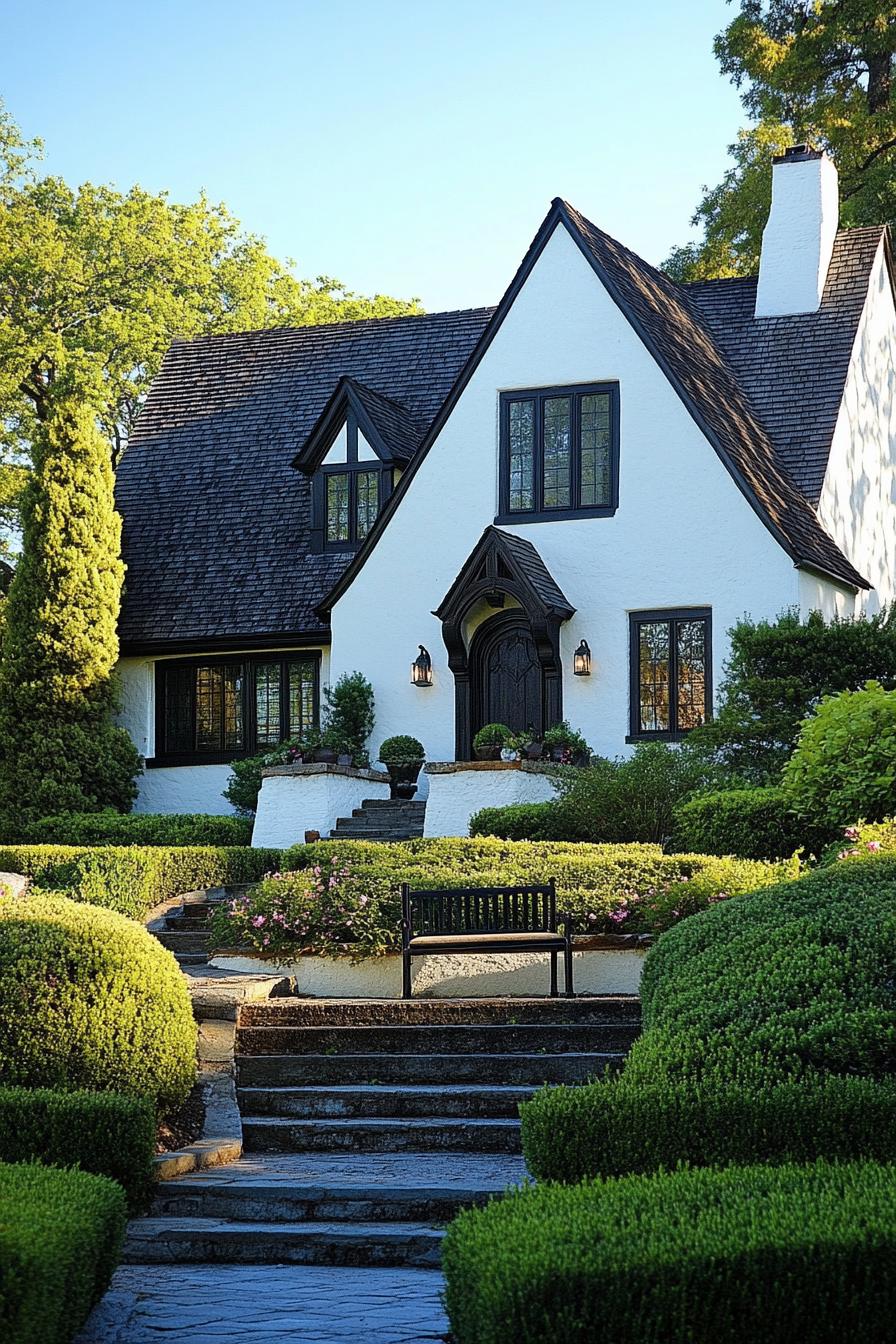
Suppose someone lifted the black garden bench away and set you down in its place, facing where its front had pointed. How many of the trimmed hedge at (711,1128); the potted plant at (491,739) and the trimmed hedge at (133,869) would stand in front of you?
1

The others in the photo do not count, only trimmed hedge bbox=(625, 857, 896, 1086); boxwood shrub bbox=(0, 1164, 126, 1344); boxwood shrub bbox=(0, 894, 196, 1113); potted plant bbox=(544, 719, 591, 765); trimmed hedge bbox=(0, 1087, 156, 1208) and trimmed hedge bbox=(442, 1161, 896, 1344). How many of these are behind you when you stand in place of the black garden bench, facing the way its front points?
1

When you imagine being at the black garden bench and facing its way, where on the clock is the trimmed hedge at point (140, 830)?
The trimmed hedge is roughly at 5 o'clock from the black garden bench.

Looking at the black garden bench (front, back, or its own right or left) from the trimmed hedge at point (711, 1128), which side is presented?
front

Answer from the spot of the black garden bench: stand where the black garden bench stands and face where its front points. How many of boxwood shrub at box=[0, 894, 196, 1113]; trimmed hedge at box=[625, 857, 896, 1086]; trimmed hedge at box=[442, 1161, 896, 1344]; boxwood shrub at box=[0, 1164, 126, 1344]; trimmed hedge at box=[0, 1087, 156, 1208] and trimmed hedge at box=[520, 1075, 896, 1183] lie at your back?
0

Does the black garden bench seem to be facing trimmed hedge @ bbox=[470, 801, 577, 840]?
no

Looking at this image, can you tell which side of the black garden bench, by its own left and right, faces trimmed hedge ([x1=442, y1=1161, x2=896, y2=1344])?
front

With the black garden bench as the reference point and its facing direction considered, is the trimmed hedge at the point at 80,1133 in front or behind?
in front

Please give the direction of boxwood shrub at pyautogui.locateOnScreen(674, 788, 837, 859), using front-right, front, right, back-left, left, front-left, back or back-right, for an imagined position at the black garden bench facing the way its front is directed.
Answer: back-left

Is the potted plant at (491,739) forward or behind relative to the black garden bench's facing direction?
behind

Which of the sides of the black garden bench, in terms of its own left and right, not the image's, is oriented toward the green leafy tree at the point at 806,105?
back

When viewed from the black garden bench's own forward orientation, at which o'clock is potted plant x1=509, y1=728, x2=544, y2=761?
The potted plant is roughly at 6 o'clock from the black garden bench.

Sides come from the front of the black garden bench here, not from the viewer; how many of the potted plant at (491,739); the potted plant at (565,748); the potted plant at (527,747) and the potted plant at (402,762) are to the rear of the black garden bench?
4

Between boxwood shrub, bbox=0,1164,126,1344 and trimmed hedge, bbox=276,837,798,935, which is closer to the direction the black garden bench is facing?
the boxwood shrub

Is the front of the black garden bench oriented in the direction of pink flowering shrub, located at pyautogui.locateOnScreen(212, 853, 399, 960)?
no

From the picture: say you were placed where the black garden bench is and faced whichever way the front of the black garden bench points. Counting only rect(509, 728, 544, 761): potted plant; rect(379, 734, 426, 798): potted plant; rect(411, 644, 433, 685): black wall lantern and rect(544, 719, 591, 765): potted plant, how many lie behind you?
4

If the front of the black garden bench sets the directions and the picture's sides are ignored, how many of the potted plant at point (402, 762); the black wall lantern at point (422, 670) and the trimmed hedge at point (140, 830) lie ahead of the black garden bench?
0

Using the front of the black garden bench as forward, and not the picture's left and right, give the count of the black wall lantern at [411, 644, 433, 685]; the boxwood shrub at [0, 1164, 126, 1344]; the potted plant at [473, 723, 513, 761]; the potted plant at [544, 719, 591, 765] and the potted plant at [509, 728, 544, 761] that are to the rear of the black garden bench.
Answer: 4

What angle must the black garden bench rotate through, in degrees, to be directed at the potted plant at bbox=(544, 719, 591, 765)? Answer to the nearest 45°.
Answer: approximately 180°

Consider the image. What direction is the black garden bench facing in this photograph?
toward the camera
